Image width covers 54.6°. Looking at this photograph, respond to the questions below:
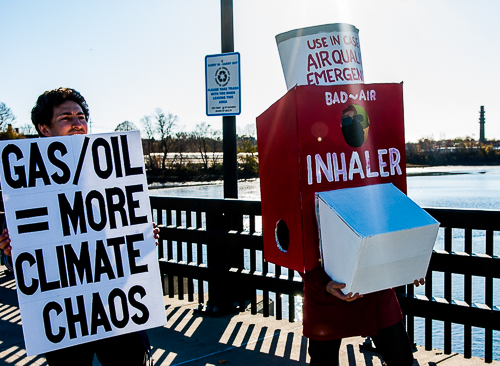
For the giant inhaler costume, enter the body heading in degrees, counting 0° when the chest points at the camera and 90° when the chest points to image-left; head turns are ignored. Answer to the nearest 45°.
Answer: approximately 315°

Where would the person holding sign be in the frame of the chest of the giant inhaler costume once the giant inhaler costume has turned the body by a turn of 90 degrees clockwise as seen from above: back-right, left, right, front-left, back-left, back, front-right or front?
front-right

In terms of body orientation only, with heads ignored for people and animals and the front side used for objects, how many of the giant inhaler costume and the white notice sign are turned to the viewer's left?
0

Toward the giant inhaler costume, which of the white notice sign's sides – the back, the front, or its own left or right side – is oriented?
front

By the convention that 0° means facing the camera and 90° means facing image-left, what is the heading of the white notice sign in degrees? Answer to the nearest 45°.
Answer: approximately 0°

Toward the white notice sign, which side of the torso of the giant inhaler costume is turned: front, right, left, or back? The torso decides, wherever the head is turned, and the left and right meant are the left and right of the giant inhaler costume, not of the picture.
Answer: back
